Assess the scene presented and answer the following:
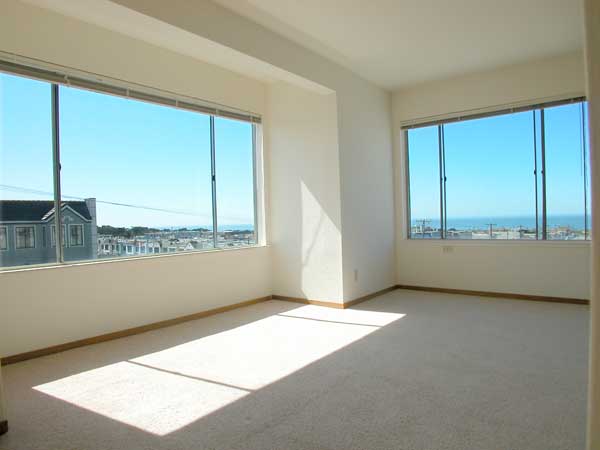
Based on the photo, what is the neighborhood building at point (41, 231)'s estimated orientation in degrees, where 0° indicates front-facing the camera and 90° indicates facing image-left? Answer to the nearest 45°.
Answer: approximately 0°
